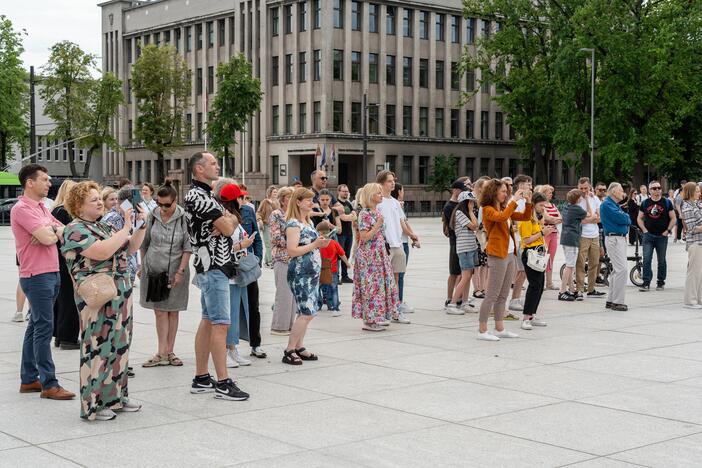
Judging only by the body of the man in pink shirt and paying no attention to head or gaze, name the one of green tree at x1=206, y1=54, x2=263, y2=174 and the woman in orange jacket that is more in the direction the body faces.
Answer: the woman in orange jacket

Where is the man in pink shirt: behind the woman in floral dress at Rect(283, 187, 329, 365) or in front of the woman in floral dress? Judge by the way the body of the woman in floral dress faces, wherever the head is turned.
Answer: behind

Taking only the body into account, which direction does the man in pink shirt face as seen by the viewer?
to the viewer's right

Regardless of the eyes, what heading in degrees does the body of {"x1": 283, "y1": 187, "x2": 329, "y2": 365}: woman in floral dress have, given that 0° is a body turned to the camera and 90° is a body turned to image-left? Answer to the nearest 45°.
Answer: approximately 270°

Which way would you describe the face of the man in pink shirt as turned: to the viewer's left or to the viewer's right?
to the viewer's right
